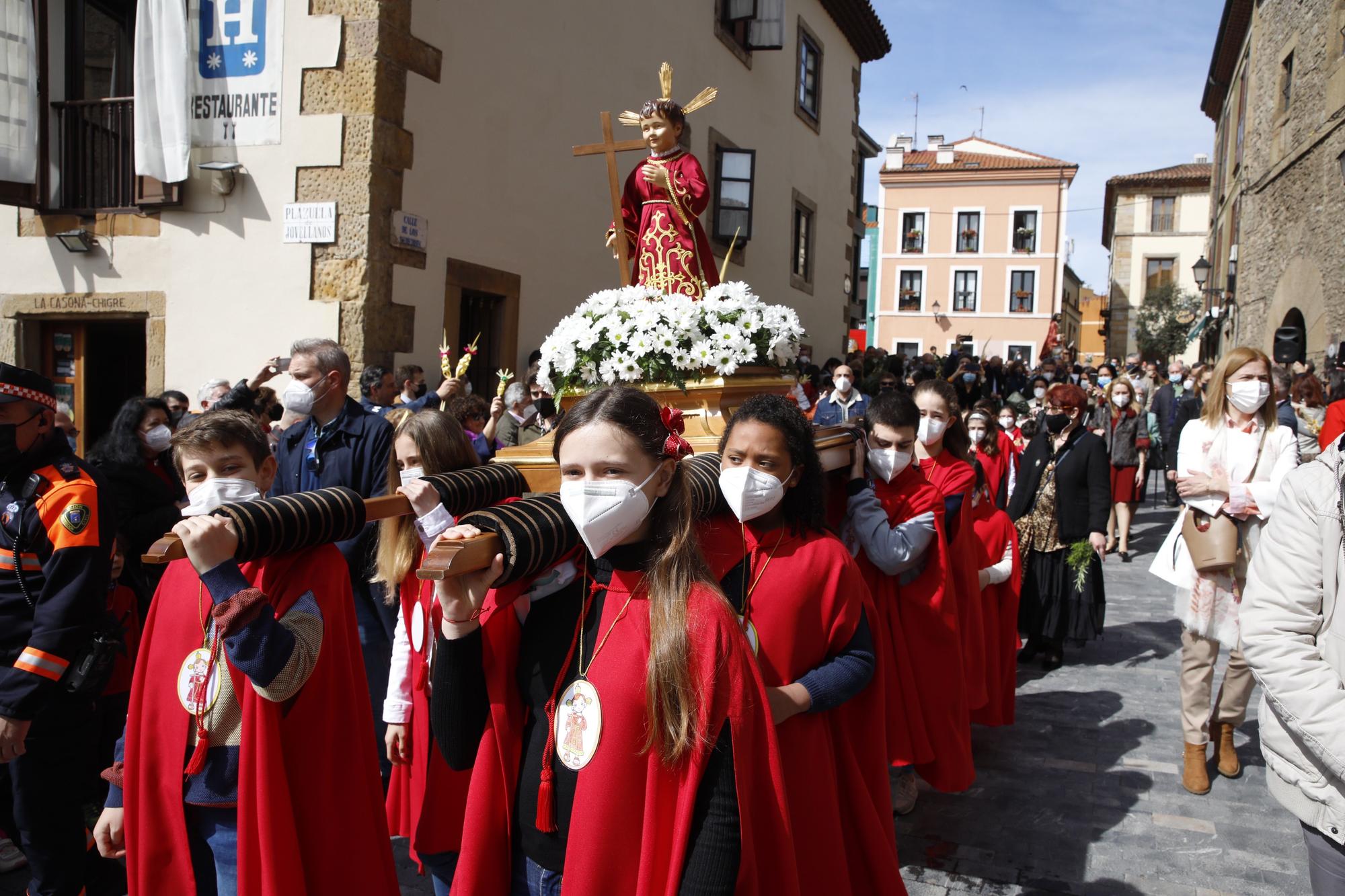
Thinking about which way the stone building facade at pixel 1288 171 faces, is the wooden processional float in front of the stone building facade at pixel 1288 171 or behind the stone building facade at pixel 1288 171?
in front

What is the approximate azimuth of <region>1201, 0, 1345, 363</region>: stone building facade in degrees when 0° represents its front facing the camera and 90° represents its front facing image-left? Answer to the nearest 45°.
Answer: approximately 45°

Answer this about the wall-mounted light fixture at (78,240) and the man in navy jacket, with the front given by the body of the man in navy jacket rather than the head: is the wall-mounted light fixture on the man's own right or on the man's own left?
on the man's own right

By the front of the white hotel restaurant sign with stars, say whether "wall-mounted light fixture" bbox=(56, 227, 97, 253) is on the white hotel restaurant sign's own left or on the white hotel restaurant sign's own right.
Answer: on the white hotel restaurant sign's own right

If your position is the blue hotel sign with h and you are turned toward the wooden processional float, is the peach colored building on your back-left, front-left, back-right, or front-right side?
back-left

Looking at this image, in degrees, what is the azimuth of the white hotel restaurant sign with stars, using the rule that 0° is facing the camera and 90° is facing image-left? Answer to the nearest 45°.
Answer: approximately 0°

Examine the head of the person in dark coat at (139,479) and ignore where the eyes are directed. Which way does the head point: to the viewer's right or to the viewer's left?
to the viewer's right

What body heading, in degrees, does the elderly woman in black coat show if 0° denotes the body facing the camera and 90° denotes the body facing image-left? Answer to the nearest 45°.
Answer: approximately 45°

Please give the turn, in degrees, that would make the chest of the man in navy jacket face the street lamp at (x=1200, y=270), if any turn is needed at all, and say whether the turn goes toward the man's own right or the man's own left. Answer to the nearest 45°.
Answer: approximately 180°

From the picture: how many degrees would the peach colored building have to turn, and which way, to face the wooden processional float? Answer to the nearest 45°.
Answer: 0° — it already faces it

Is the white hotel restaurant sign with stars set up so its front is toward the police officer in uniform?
yes
